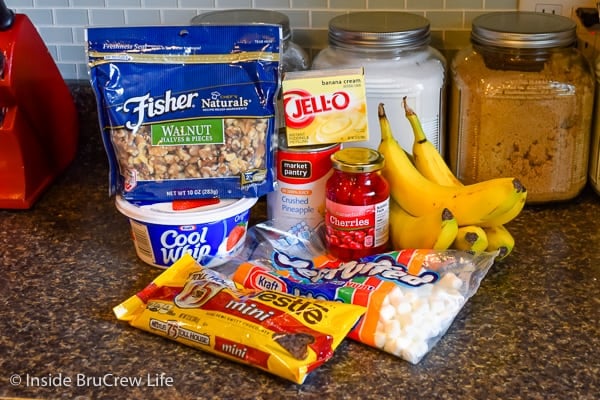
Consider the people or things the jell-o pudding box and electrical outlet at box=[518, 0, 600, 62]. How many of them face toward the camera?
2

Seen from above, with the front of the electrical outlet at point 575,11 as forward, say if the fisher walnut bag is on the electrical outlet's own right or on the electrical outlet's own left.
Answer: on the electrical outlet's own right

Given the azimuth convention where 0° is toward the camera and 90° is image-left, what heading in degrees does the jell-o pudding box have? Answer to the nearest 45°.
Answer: approximately 0°

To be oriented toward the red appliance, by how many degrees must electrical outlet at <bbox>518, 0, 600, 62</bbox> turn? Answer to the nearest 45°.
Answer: approximately 90° to its right
